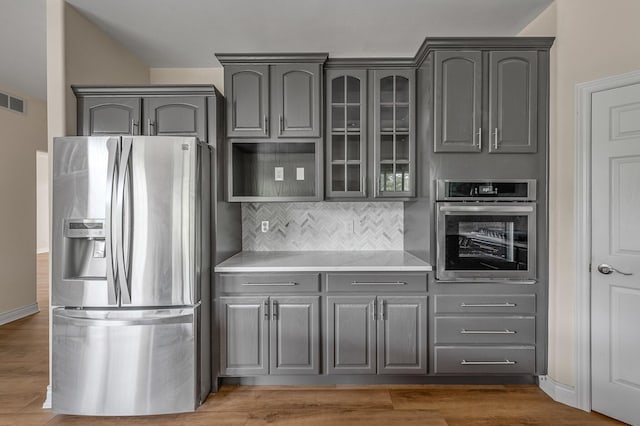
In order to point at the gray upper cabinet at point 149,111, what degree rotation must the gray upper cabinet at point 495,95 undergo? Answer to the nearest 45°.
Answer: approximately 45° to its right

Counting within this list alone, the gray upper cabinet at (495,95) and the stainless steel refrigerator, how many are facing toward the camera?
2

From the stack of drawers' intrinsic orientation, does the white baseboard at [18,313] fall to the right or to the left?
on its right

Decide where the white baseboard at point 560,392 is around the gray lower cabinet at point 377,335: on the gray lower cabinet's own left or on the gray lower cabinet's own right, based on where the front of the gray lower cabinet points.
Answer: on the gray lower cabinet's own left

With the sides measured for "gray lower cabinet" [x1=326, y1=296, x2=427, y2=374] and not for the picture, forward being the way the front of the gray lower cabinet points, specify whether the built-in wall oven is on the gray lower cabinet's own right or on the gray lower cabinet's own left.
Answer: on the gray lower cabinet's own left

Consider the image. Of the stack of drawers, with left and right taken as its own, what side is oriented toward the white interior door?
left

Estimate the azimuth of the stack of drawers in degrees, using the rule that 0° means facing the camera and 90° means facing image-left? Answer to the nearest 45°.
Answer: approximately 0°
